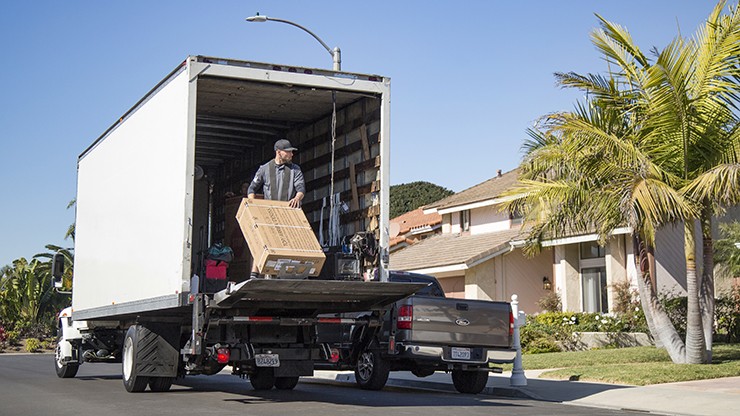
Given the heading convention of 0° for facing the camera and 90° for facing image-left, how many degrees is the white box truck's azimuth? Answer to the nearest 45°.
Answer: approximately 135°

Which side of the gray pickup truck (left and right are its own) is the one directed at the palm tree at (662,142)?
right

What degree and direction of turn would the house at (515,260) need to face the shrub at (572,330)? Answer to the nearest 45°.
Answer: approximately 45° to its left

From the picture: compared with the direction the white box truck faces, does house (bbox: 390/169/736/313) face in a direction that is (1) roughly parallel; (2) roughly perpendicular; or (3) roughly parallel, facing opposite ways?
roughly perpendicular

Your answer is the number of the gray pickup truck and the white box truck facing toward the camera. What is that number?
0

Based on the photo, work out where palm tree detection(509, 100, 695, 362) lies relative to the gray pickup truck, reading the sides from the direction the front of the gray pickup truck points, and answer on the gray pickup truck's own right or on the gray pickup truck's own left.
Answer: on the gray pickup truck's own right

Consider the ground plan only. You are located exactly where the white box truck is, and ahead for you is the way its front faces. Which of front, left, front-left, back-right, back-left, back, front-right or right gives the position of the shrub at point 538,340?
right

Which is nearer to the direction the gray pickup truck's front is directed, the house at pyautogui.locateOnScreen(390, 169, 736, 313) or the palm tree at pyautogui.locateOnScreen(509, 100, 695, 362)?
the house

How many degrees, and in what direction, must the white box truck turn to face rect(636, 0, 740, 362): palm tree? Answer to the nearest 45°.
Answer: approximately 135° to its right

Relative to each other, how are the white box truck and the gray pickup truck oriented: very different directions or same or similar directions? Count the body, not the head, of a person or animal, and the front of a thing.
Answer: same or similar directions

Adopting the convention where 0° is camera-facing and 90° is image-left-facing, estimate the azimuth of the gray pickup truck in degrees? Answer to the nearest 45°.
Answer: approximately 135°

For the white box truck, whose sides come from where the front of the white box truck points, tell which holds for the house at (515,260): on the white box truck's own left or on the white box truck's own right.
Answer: on the white box truck's own right

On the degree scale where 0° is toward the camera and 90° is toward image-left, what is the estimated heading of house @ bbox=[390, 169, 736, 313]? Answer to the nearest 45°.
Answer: approximately 45°

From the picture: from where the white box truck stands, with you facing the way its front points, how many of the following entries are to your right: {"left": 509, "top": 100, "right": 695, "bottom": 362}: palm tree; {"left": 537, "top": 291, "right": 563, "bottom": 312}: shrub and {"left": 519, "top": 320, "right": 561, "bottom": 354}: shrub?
3

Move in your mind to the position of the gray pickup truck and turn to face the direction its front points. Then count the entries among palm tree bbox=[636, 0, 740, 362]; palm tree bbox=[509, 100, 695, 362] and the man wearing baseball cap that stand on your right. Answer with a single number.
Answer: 2

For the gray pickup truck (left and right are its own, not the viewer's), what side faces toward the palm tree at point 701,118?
right

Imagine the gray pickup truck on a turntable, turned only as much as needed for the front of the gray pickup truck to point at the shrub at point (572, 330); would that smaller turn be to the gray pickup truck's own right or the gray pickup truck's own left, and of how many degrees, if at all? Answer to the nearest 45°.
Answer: approximately 45° to the gray pickup truck's own right
